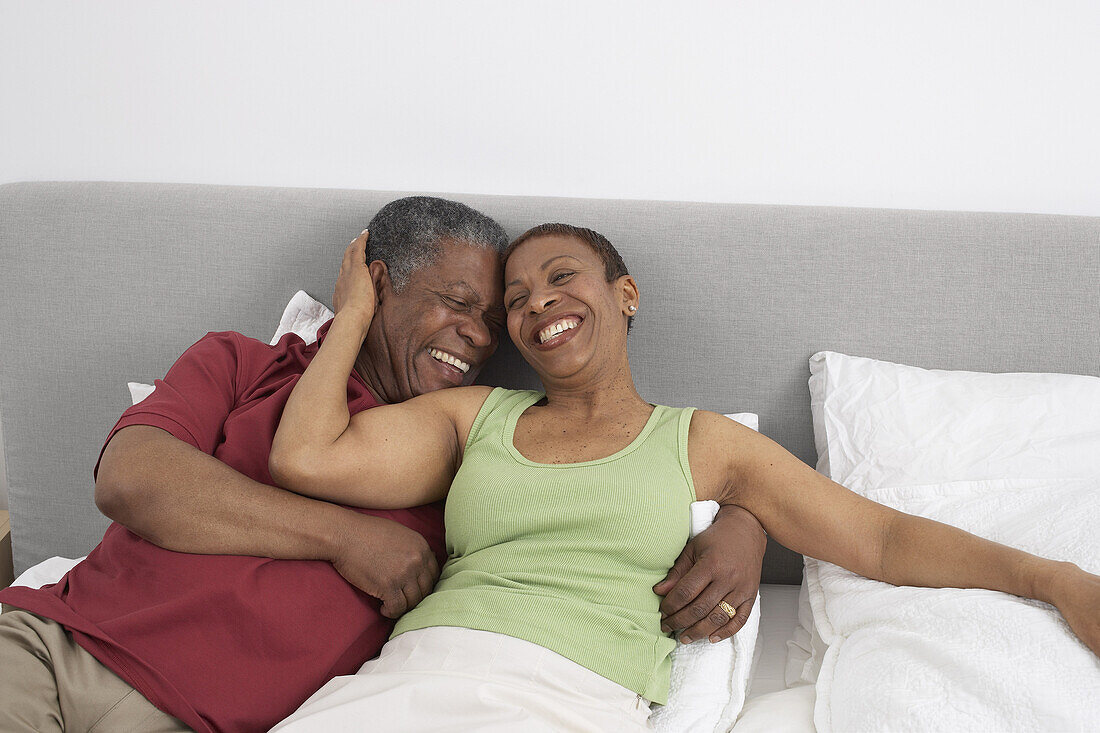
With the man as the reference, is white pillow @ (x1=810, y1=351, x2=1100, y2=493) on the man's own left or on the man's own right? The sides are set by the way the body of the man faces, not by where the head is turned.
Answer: on the man's own left

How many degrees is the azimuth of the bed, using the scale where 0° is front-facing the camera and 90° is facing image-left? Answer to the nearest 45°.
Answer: approximately 0°
